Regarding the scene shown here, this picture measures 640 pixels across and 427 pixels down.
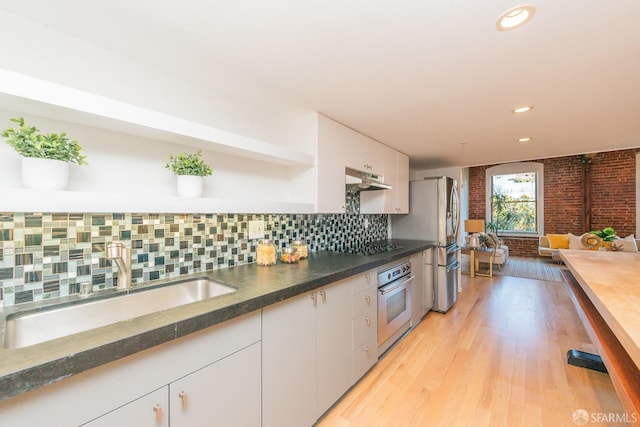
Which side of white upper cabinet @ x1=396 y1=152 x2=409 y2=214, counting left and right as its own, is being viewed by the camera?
right

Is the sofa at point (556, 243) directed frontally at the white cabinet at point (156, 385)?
yes

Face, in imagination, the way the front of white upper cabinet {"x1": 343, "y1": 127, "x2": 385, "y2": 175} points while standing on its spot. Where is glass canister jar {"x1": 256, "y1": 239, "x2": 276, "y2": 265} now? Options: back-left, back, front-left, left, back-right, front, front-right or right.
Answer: right

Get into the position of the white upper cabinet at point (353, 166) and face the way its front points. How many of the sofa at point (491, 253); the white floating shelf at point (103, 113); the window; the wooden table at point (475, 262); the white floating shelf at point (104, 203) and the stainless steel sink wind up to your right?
3

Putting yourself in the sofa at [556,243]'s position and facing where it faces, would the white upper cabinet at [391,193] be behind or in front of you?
in front

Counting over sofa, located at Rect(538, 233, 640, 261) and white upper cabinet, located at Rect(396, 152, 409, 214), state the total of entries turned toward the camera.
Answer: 1

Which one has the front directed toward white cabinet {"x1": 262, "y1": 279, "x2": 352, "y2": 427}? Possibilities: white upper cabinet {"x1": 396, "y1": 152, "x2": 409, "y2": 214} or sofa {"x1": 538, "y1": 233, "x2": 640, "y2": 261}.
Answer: the sofa

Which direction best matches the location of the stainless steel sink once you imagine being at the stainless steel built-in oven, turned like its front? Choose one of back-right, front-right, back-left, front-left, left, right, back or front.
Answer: right

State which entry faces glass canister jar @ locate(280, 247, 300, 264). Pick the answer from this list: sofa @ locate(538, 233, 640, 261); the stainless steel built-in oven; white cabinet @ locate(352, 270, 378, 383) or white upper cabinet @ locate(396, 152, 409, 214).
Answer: the sofa
